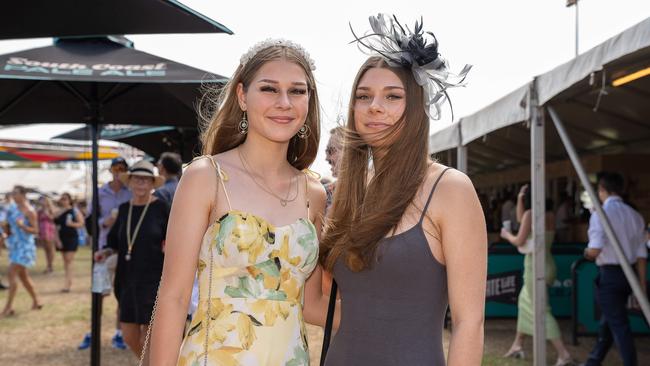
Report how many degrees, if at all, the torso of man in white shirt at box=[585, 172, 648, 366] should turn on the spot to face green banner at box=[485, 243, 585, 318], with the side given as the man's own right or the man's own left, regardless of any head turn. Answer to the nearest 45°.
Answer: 0° — they already face it

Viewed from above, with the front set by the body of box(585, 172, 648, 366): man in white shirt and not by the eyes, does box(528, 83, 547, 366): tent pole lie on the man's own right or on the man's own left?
on the man's own left

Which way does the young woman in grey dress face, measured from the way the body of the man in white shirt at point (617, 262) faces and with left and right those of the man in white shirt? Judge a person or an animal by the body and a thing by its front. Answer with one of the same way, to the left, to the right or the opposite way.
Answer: to the left

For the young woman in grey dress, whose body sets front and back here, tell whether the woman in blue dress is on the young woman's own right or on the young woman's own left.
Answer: on the young woman's own right

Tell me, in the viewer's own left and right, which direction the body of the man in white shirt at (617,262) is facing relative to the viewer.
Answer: facing away from the viewer and to the left of the viewer

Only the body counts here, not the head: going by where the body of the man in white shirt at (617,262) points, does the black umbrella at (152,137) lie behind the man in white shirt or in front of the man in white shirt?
in front

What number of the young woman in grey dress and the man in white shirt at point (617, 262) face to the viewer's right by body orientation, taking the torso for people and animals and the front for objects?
0
